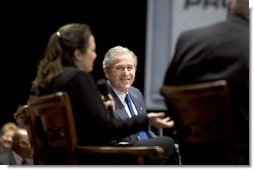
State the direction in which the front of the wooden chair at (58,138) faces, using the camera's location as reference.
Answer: facing away from the viewer and to the right of the viewer

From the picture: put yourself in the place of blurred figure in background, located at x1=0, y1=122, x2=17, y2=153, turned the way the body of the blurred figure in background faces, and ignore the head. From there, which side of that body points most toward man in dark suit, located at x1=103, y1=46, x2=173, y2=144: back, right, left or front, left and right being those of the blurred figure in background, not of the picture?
front

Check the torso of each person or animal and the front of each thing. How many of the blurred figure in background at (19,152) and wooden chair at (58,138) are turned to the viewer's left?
0

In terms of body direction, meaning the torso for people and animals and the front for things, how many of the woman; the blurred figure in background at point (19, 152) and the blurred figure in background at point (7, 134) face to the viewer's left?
0

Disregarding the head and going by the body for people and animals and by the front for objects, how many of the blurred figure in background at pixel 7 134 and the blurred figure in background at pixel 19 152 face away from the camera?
0

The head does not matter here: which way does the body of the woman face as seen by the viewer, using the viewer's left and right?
facing away from the viewer and to the right of the viewer

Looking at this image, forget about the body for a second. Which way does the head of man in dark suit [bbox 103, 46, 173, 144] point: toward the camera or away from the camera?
toward the camera

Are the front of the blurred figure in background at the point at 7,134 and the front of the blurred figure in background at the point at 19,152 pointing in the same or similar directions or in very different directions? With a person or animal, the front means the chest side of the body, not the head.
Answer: same or similar directions
